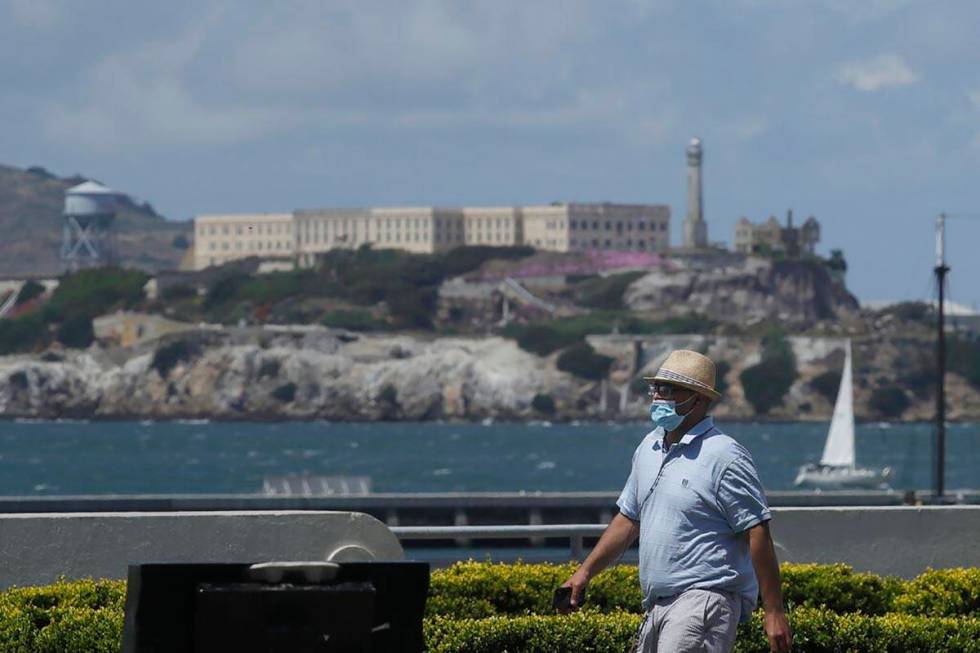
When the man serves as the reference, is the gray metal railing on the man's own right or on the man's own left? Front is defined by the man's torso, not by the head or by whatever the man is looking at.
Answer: on the man's own right

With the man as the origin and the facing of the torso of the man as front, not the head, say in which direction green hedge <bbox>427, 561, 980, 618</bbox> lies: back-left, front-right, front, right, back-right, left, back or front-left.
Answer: back-right

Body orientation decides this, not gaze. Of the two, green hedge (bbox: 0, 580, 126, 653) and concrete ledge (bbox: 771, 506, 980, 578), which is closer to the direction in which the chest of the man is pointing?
the green hedge

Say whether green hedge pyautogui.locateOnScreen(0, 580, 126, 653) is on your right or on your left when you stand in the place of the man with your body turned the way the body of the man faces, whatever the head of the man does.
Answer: on your right

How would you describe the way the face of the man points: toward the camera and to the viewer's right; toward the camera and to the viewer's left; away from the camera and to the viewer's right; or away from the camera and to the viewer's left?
toward the camera and to the viewer's left

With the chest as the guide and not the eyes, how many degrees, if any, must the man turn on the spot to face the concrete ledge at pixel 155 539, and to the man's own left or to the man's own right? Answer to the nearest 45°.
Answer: approximately 90° to the man's own right

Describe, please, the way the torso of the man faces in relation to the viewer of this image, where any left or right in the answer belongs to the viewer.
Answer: facing the viewer and to the left of the viewer
